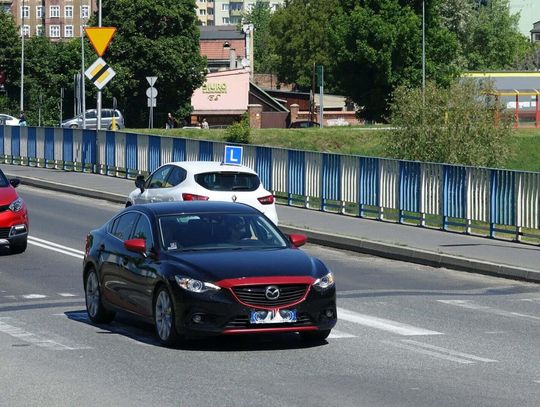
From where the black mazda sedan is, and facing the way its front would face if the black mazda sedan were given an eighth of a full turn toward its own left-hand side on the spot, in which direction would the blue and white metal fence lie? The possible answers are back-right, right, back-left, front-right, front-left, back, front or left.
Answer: left

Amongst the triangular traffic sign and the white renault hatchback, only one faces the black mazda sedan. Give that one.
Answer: the triangular traffic sign

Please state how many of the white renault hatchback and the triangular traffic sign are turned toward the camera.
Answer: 1

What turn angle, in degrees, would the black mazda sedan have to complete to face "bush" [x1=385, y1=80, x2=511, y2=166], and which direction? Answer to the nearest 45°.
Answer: approximately 135° to its left

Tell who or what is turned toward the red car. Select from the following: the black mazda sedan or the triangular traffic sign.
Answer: the triangular traffic sign

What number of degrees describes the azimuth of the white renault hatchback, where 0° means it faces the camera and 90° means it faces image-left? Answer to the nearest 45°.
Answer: approximately 135°

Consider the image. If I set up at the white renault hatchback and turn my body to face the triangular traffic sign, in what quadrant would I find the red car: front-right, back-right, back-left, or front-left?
back-left

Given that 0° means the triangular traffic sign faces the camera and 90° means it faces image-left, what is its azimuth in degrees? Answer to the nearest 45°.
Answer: approximately 0°

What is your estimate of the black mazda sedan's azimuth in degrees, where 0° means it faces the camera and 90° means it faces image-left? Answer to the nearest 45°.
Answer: approximately 315°

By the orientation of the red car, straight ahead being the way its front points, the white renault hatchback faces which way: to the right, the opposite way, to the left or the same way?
the opposite way

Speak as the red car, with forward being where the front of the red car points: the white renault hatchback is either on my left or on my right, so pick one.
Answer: on my left

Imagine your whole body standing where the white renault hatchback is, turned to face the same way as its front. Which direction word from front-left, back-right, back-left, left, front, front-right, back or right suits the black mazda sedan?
back-left

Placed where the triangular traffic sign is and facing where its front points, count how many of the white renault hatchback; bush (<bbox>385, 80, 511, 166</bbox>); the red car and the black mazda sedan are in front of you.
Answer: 3
